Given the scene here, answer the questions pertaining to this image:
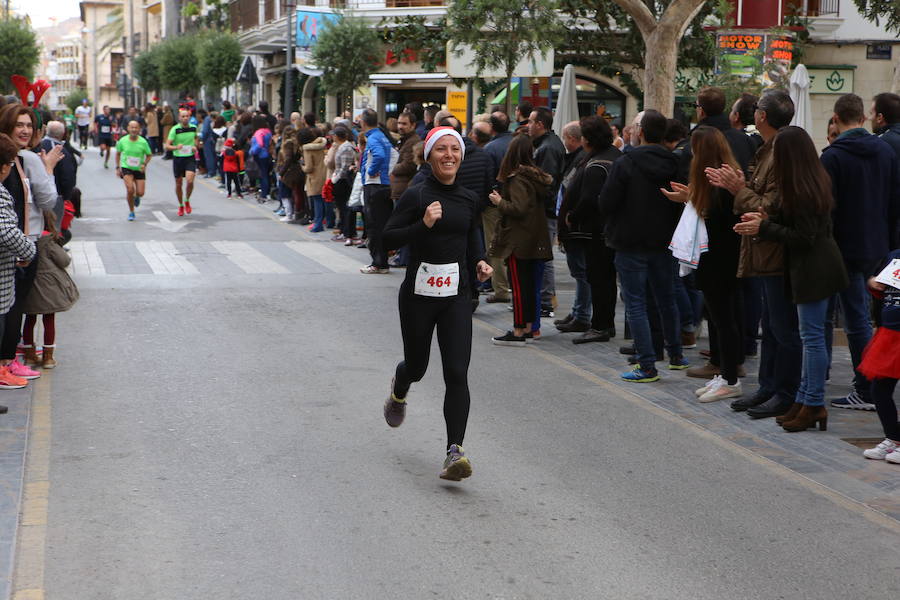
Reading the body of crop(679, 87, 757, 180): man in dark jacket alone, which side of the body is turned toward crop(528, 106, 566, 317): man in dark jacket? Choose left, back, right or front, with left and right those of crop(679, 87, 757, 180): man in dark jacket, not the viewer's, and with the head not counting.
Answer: front

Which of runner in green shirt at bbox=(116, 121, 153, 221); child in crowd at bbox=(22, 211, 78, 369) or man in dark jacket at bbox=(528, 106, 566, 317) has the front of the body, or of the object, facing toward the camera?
the runner in green shirt

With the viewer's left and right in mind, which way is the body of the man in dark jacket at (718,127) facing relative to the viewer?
facing away from the viewer and to the left of the viewer

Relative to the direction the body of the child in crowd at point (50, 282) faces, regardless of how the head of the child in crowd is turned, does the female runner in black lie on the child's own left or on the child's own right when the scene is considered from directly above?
on the child's own right

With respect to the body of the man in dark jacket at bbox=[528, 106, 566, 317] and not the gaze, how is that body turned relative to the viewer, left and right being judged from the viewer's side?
facing to the left of the viewer

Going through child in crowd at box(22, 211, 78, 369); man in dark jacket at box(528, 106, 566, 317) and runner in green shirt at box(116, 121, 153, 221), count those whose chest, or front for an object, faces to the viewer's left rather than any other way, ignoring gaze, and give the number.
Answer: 1

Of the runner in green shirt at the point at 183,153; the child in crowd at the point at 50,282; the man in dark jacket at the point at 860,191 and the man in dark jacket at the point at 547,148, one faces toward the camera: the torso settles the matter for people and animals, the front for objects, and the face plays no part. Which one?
the runner in green shirt

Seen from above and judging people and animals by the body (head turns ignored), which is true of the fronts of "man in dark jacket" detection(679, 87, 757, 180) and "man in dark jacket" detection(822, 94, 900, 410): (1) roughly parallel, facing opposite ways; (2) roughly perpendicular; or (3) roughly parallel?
roughly parallel

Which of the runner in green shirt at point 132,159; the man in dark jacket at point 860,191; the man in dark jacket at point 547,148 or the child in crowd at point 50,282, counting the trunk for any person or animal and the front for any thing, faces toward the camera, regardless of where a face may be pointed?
the runner in green shirt

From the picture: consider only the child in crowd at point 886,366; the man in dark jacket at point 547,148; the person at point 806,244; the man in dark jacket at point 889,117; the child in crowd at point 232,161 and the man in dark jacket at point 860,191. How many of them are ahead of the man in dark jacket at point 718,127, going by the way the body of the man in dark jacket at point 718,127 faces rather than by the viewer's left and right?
2

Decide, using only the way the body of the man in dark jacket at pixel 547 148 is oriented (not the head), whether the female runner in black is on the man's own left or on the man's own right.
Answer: on the man's own left

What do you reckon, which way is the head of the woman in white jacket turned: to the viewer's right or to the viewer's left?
to the viewer's right

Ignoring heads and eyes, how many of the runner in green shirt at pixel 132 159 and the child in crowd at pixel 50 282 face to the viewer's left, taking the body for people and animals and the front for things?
0

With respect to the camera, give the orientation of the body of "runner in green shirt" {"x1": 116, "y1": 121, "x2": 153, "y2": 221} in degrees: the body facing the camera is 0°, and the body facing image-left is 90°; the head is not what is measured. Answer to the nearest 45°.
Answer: approximately 0°

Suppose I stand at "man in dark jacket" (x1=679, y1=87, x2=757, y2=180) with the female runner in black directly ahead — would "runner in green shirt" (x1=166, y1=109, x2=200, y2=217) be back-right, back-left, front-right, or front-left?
back-right

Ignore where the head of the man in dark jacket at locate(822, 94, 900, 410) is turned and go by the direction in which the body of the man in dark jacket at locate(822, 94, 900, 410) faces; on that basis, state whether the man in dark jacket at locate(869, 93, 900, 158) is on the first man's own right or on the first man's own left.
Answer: on the first man's own right
